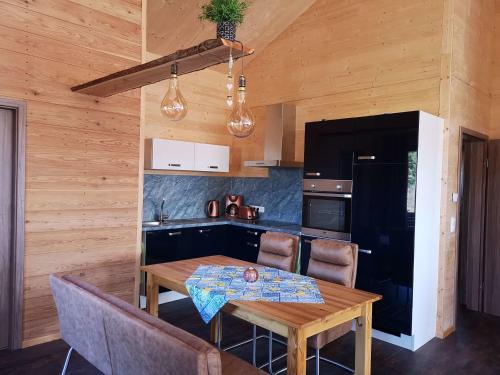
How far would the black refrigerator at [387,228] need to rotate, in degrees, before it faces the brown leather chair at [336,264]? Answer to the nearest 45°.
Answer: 0° — it already faces it

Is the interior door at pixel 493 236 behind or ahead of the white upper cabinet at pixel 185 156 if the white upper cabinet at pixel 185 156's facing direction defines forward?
ahead

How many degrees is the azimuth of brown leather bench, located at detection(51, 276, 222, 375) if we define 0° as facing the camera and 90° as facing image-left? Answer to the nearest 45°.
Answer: approximately 225°

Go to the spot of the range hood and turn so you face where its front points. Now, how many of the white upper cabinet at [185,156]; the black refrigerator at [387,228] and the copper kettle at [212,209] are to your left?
1

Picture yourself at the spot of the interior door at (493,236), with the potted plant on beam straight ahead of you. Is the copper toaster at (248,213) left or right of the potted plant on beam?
right

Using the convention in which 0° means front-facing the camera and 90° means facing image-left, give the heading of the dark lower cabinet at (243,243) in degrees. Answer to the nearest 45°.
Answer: approximately 45°

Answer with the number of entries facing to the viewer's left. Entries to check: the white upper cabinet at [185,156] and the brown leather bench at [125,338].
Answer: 0

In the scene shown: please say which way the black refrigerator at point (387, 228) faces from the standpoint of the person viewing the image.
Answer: facing the viewer and to the left of the viewer

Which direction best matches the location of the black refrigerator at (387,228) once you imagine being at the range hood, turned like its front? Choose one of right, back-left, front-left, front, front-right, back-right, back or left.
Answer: left
